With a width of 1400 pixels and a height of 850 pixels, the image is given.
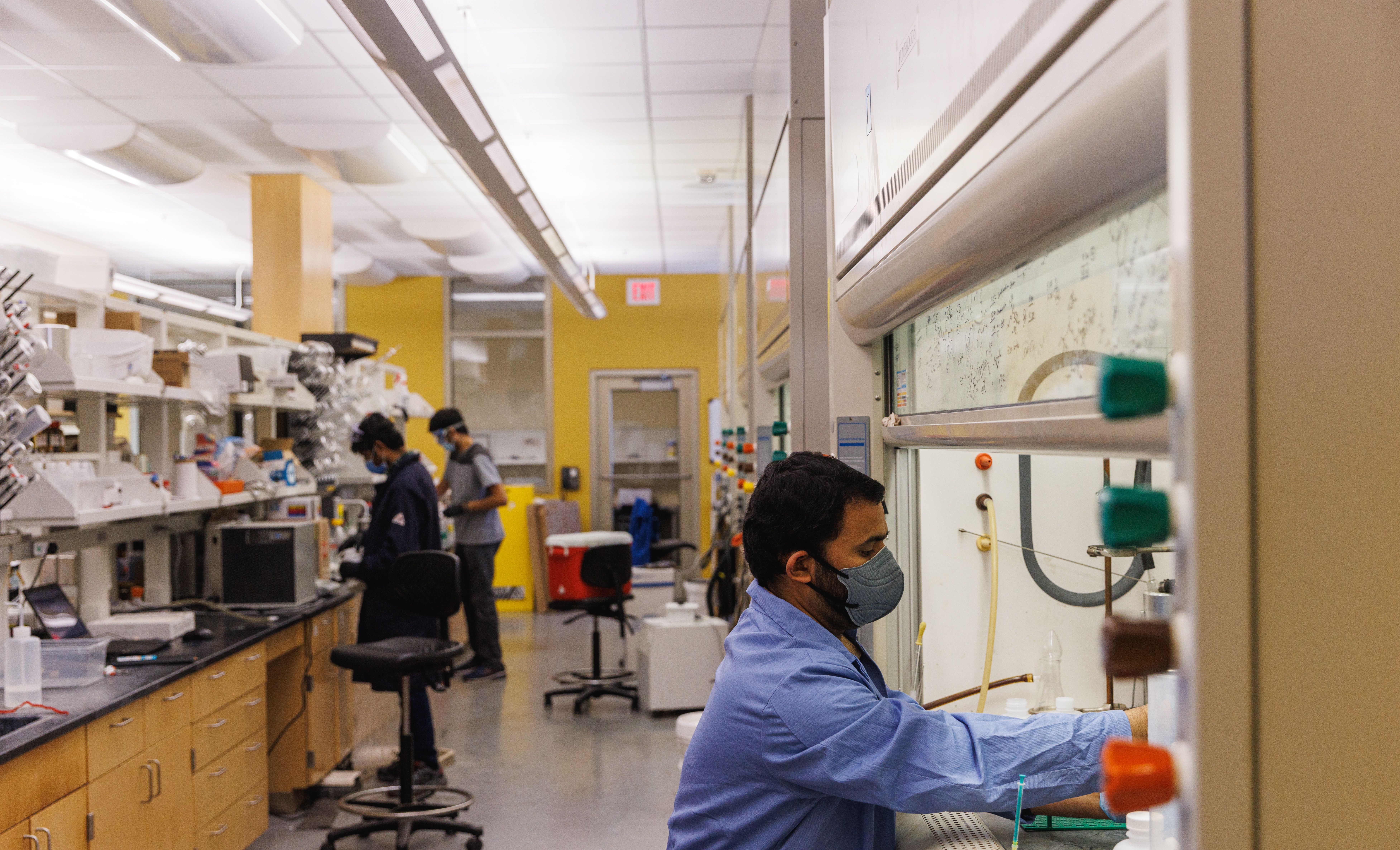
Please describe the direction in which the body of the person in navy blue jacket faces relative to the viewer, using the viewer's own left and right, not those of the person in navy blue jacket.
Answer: facing to the left of the viewer

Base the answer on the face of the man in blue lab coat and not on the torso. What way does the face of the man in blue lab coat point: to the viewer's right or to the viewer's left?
to the viewer's right

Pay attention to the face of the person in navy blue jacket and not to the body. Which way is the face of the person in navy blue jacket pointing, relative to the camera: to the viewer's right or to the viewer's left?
to the viewer's left

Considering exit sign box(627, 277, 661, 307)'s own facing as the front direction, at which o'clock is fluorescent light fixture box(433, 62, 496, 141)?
The fluorescent light fixture is roughly at 12 o'clock from the exit sign.

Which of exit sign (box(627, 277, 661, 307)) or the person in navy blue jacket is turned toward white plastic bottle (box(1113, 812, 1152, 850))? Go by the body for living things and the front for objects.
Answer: the exit sign

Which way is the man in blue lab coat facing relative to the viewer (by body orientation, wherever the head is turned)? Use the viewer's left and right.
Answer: facing to the right of the viewer
